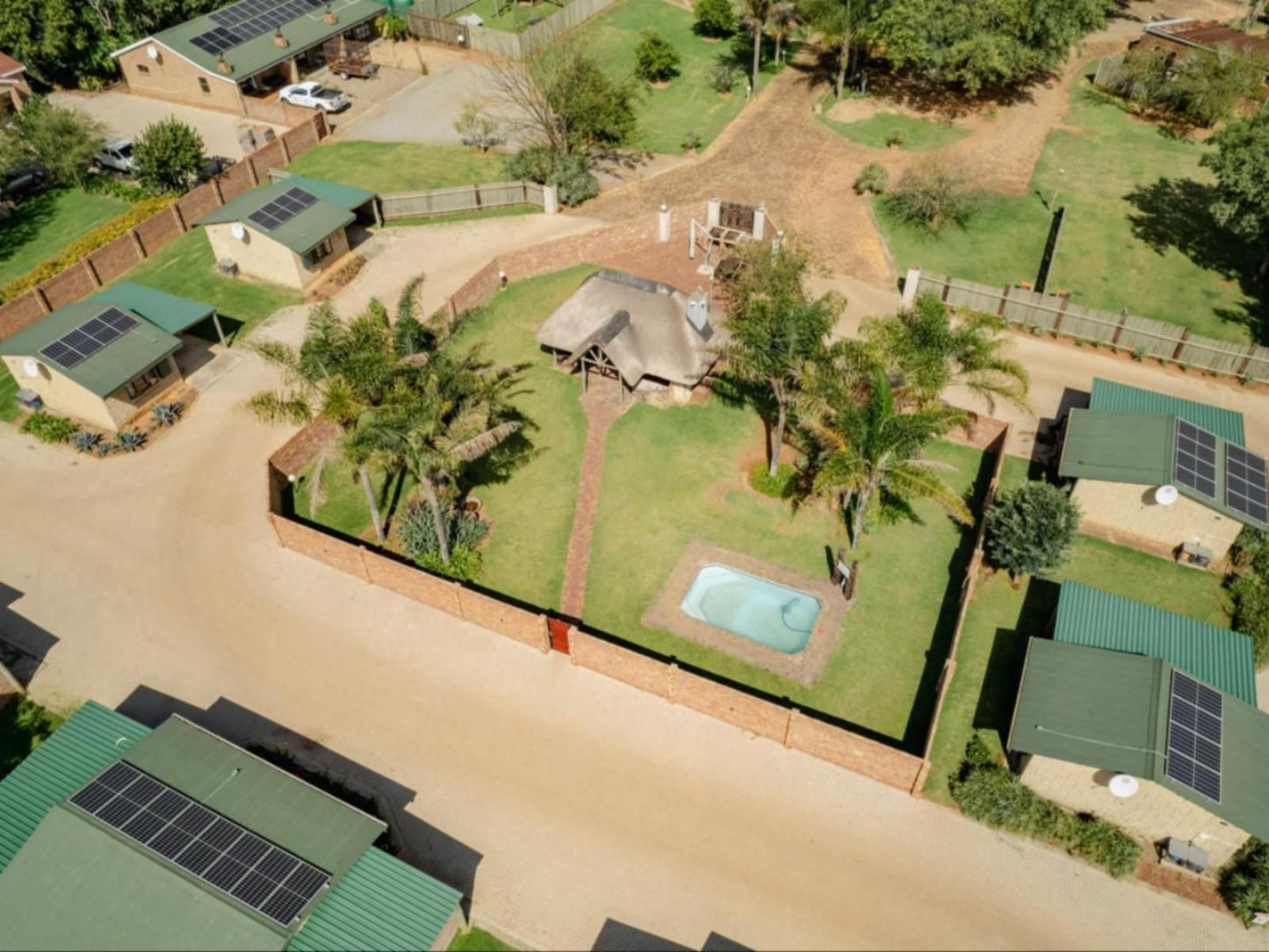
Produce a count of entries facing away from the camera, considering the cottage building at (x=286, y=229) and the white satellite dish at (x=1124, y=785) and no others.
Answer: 0

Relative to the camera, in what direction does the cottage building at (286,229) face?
facing the viewer and to the right of the viewer

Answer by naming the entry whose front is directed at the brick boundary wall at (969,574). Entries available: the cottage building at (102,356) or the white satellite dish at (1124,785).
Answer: the cottage building

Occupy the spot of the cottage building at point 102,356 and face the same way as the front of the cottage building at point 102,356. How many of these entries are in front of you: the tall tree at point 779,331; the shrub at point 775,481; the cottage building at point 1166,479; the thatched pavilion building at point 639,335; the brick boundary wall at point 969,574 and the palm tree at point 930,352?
6

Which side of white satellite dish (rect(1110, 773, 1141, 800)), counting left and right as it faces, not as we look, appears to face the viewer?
front

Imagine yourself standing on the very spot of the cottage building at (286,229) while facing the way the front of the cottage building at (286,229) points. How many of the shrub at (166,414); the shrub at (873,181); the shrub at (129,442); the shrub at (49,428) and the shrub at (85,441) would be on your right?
4

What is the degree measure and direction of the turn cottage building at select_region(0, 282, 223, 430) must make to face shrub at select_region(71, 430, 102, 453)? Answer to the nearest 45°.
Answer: approximately 90° to its right

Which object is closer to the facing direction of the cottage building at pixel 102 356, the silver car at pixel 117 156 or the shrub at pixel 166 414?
the shrub

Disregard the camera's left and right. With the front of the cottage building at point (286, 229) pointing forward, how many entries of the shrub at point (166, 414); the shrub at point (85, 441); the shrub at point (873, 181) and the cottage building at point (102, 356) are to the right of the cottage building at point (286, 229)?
3

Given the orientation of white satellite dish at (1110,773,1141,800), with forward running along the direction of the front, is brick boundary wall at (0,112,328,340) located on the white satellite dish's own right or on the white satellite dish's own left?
on the white satellite dish's own right

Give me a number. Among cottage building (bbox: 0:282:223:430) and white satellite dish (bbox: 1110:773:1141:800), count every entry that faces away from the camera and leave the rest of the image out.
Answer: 0

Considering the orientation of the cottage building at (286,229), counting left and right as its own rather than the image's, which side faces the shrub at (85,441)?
right

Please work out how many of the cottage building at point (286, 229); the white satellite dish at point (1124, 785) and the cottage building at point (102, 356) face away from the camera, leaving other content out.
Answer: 0

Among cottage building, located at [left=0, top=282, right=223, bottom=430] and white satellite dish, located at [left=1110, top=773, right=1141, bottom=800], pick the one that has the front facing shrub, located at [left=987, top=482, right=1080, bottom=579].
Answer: the cottage building

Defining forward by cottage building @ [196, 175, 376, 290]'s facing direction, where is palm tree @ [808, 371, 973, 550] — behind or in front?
in front

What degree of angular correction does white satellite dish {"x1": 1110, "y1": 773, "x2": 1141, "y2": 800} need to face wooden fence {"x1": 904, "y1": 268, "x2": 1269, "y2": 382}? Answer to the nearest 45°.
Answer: approximately 135° to its right

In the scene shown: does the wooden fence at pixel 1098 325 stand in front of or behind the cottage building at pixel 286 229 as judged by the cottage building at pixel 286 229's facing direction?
in front
